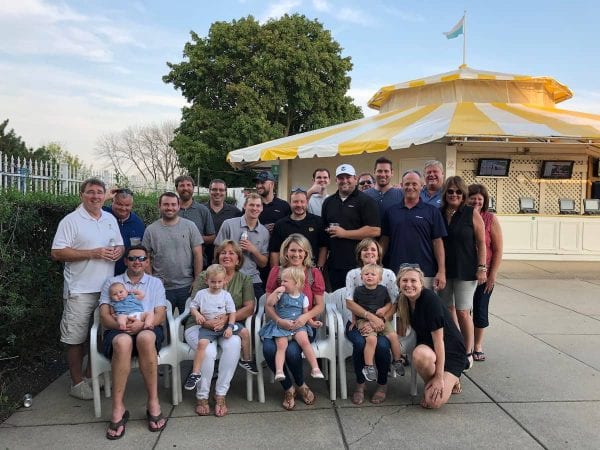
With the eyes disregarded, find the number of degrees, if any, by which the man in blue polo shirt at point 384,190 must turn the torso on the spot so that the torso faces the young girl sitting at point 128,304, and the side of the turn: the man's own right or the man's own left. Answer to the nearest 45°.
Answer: approximately 45° to the man's own right

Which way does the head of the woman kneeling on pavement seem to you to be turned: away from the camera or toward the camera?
toward the camera

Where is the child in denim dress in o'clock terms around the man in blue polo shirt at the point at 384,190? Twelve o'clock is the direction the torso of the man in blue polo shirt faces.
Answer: The child in denim dress is roughly at 1 o'clock from the man in blue polo shirt.

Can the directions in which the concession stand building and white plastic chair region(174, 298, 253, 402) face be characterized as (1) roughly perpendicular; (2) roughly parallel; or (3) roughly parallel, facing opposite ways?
roughly parallel

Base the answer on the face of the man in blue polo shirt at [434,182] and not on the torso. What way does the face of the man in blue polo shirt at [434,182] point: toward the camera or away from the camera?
toward the camera

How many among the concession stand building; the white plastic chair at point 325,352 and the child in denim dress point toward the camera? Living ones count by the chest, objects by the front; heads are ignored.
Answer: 3

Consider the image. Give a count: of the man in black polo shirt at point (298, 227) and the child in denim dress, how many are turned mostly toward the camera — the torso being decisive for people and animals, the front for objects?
2

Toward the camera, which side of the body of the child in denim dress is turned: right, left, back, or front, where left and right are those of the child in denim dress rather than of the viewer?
front

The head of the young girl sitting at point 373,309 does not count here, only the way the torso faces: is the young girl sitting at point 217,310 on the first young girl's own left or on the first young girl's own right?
on the first young girl's own right

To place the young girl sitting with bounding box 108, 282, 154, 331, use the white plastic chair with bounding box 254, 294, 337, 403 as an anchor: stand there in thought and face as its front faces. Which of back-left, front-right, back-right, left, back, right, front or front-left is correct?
right

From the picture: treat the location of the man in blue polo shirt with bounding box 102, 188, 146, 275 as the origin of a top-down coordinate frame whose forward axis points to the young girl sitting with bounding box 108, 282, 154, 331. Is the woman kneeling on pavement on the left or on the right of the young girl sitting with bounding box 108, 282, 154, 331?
left

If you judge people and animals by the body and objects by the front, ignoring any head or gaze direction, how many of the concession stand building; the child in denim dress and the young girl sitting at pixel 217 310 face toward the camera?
3

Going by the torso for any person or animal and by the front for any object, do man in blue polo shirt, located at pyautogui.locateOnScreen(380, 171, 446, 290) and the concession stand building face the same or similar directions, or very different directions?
same or similar directions

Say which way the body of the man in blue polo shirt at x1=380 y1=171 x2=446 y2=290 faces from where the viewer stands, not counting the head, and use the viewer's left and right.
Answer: facing the viewer
